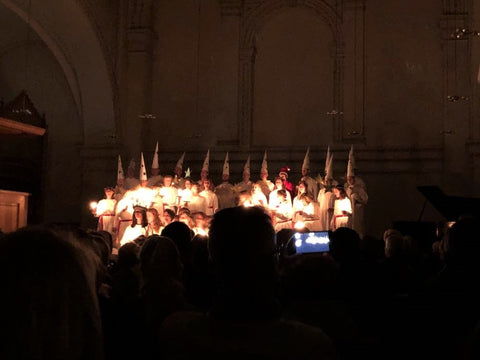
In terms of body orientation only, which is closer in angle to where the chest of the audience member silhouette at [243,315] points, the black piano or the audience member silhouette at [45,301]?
the black piano

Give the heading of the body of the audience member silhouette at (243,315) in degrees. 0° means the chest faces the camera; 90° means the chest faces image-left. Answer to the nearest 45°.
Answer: approximately 180°

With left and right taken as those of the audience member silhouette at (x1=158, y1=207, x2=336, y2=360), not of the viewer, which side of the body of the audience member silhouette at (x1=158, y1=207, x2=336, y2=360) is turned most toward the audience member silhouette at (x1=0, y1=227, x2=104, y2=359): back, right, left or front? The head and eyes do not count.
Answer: left

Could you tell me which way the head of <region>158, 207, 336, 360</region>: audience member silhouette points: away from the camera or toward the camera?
away from the camera

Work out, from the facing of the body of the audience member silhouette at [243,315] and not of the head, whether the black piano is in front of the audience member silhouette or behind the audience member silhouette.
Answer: in front

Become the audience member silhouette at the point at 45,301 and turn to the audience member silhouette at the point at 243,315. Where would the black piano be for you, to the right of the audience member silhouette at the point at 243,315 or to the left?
left

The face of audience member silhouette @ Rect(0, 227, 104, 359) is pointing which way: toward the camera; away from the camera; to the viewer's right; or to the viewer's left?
away from the camera
